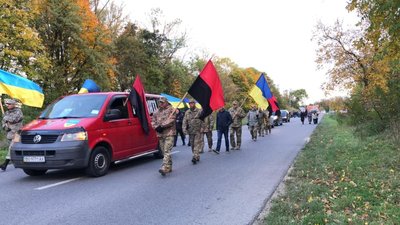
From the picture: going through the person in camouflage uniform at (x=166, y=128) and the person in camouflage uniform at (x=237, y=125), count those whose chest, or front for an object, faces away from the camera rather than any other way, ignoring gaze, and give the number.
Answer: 0

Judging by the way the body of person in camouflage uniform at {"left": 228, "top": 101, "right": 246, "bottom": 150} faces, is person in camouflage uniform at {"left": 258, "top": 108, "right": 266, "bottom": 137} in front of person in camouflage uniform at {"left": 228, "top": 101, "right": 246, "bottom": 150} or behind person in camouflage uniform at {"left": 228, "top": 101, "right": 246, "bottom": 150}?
behind

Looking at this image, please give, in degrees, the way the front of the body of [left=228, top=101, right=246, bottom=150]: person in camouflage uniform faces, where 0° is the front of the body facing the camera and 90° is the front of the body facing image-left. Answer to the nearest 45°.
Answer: approximately 45°

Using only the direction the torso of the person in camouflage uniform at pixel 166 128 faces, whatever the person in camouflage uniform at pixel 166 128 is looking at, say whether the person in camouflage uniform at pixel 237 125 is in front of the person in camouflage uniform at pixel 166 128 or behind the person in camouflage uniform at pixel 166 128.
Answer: behind

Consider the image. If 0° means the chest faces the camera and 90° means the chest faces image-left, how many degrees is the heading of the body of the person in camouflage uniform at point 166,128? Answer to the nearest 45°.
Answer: approximately 45°

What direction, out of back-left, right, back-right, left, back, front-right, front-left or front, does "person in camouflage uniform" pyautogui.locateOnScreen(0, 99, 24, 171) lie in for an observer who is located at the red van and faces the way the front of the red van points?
right

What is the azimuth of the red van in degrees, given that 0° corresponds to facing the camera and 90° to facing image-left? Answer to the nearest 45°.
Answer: approximately 45°
